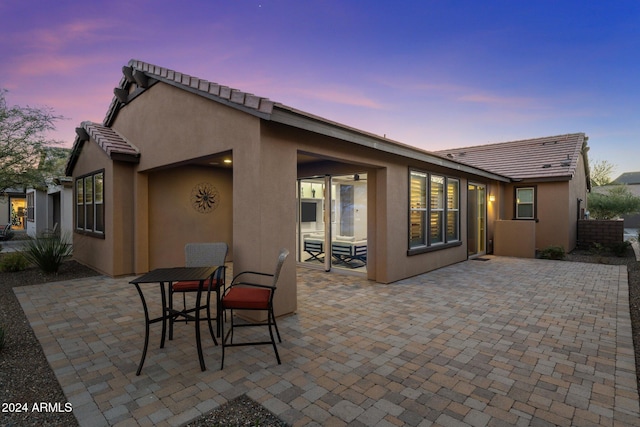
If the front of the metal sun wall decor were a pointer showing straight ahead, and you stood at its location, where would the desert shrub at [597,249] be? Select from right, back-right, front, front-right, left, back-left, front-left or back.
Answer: left

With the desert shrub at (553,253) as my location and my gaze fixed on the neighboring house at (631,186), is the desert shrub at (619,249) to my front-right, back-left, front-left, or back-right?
front-right

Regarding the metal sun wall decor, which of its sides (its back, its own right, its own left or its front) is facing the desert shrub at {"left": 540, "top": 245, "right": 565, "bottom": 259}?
left

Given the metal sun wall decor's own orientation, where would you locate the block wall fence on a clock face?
The block wall fence is roughly at 9 o'clock from the metal sun wall decor.

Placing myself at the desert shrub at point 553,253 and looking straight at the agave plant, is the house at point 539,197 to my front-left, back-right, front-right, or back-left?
back-right

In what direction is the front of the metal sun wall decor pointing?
toward the camera

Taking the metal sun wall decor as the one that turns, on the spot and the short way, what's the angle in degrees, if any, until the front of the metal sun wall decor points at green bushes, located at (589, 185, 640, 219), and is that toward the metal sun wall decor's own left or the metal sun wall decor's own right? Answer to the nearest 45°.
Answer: approximately 90° to the metal sun wall decor's own left

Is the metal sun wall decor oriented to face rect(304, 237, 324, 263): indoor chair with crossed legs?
no

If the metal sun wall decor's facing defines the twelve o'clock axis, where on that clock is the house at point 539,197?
The house is roughly at 9 o'clock from the metal sun wall decor.

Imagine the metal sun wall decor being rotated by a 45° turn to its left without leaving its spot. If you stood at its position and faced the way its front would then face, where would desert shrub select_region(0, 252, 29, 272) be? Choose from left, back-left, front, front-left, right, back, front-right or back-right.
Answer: back-right

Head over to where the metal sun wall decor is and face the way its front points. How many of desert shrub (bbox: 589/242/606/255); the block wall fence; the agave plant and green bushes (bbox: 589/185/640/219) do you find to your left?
3

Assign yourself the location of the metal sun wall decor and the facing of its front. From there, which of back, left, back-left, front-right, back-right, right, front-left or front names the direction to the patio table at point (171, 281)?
front

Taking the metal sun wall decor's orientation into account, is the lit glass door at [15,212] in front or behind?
behind

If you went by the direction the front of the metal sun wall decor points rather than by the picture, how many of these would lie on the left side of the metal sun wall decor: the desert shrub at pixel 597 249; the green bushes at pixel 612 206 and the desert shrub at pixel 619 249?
3

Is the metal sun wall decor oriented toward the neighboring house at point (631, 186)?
no
